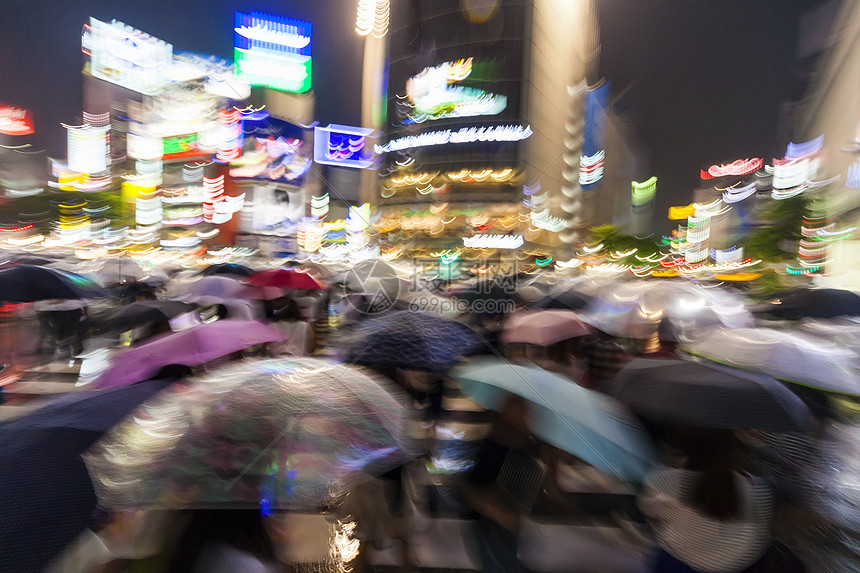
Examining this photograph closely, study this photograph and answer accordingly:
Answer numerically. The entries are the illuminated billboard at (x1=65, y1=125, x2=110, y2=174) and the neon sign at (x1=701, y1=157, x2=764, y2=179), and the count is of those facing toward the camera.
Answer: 2

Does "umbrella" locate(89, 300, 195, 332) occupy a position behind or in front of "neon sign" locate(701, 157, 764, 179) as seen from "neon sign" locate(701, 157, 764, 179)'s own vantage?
in front

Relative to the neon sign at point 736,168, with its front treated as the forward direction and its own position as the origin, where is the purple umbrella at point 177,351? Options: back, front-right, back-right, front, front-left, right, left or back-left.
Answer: front

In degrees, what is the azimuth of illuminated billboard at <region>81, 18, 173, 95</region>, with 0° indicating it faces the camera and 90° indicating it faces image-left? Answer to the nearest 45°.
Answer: approximately 315°

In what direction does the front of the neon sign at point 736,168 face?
toward the camera

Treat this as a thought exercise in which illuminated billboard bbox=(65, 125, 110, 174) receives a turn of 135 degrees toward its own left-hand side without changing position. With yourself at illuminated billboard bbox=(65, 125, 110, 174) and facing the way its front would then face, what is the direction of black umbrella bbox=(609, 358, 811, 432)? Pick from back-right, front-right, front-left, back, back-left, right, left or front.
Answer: back-right

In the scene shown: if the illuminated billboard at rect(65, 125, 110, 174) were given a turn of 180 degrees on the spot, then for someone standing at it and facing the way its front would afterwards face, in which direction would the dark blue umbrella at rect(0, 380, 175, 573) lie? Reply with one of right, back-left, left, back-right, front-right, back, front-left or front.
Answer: back

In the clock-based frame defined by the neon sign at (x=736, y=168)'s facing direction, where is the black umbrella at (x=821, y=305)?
The black umbrella is roughly at 12 o'clock from the neon sign.

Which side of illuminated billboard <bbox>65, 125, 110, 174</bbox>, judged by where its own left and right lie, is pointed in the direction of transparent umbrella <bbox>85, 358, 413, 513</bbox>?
front

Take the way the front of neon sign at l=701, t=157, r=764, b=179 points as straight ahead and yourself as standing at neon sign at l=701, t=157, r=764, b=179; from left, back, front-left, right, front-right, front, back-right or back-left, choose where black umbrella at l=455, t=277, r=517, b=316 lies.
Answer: front

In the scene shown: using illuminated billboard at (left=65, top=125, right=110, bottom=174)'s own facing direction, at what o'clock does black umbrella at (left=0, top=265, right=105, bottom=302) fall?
The black umbrella is roughly at 12 o'clock from the illuminated billboard.

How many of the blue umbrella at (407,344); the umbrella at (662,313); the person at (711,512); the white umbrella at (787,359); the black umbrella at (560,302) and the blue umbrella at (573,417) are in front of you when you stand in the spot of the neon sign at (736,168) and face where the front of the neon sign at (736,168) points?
6

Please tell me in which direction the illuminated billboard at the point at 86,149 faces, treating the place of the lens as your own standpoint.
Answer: facing the viewer

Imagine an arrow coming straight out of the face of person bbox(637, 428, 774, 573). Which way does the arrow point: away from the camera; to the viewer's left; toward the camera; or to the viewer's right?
away from the camera

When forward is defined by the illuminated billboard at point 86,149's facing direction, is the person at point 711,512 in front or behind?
in front
